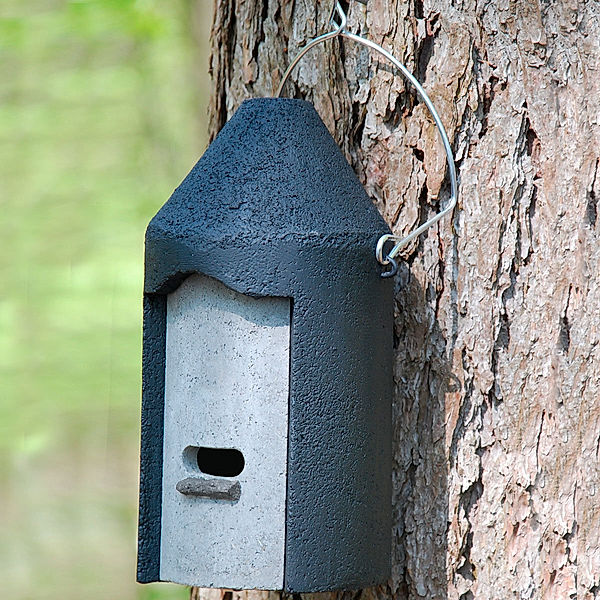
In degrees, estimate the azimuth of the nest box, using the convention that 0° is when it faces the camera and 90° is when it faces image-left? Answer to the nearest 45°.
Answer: approximately 45°
